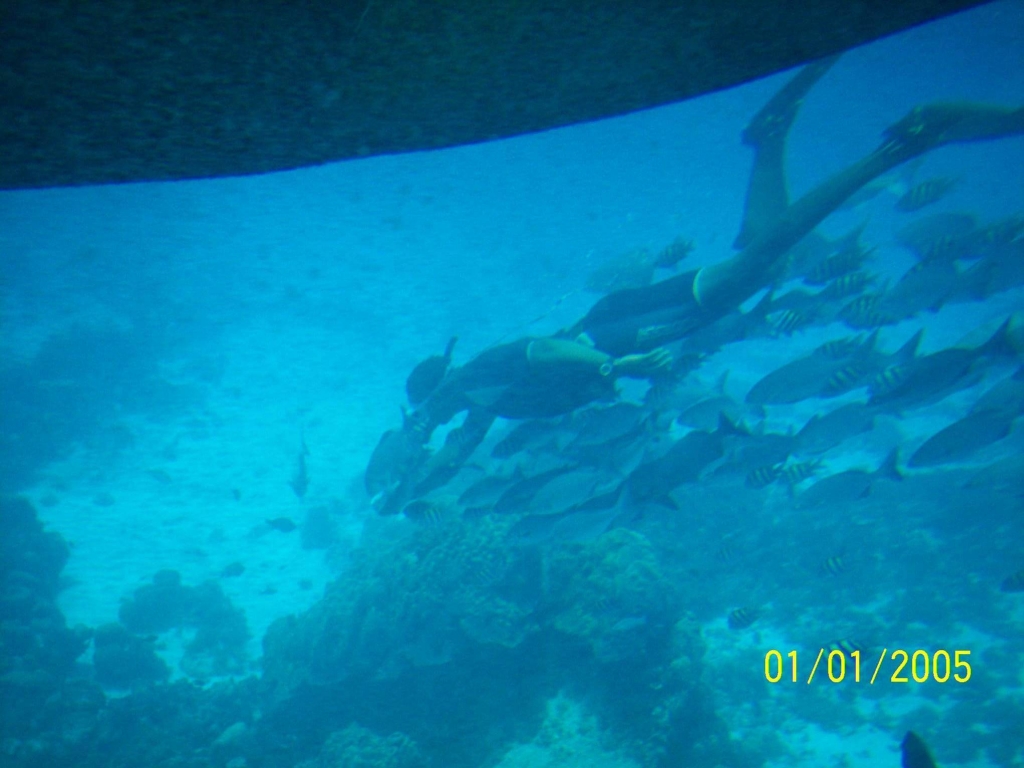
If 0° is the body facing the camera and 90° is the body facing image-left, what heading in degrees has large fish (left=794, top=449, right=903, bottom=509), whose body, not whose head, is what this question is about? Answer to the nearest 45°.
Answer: approximately 90°

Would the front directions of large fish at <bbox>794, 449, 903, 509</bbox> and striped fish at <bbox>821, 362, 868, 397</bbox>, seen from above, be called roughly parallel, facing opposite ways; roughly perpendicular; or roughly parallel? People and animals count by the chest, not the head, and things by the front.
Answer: roughly parallel

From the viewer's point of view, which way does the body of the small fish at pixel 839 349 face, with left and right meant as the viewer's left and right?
facing to the left of the viewer

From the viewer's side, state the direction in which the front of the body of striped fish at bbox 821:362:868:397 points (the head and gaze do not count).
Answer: to the viewer's left

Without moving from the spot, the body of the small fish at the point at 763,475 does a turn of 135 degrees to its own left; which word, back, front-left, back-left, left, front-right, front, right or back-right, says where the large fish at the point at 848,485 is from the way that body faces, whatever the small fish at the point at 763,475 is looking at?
left

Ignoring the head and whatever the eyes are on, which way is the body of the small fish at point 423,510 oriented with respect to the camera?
to the viewer's left

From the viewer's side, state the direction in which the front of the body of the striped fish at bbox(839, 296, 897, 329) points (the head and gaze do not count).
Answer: to the viewer's left

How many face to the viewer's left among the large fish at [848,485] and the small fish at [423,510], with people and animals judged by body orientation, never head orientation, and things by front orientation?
2
